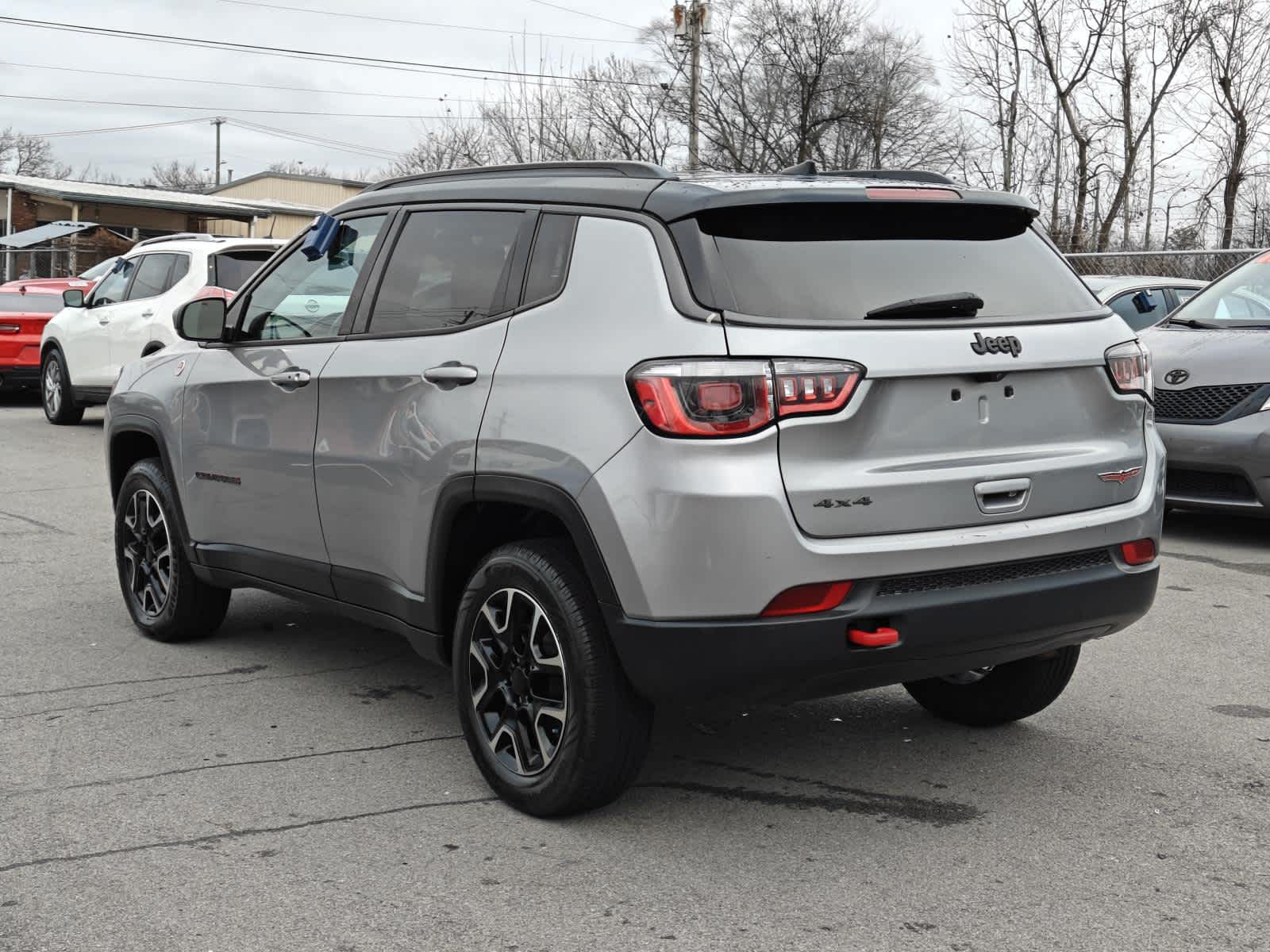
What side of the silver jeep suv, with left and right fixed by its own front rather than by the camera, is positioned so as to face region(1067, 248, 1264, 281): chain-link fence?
right

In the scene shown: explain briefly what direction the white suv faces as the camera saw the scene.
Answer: facing away from the viewer and to the left of the viewer

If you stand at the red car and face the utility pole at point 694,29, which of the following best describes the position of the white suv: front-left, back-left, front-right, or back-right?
back-right

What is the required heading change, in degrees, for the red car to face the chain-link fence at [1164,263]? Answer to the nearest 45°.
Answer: approximately 90° to its right

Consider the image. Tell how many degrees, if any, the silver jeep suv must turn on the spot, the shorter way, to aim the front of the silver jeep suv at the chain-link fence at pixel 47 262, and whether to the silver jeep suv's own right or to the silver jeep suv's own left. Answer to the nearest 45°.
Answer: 0° — it already faces it

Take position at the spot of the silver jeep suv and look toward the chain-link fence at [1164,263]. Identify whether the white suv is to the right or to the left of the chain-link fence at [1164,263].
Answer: left

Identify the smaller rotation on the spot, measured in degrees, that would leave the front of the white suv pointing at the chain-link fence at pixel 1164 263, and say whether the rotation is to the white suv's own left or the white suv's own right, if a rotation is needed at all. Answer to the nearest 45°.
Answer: approximately 135° to the white suv's own right

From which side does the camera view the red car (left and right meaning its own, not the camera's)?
back

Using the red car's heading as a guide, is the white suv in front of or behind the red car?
behind

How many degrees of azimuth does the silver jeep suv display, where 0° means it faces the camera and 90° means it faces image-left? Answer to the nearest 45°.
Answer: approximately 135°

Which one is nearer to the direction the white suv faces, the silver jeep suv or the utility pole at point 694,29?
the utility pole
